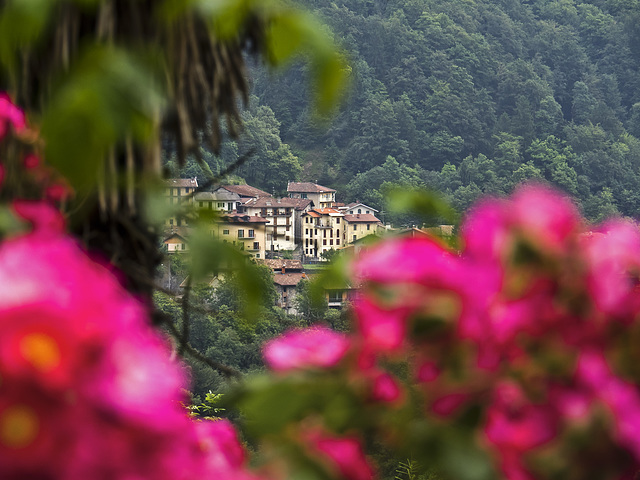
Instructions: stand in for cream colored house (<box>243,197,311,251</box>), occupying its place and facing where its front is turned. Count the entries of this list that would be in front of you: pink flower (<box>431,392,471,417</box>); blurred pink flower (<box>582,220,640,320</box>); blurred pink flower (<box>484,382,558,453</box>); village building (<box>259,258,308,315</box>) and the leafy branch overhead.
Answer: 5

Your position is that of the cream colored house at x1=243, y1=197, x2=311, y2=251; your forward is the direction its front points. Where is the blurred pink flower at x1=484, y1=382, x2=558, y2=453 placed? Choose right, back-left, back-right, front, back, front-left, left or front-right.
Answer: front

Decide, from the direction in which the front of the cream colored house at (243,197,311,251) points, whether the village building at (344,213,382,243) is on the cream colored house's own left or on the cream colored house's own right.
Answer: on the cream colored house's own left

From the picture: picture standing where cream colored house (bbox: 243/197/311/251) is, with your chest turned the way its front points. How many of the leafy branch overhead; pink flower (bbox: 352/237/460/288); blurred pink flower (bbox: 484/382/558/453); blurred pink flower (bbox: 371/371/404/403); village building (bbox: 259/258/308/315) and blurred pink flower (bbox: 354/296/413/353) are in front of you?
6

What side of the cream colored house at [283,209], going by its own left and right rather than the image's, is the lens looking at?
front

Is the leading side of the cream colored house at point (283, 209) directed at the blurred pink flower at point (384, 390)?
yes

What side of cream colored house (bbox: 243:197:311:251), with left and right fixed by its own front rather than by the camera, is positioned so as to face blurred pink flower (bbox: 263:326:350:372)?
front

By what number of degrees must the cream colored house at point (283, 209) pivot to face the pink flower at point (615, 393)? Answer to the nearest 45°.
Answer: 0° — it already faces it

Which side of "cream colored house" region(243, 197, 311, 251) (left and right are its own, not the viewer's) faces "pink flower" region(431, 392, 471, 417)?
front

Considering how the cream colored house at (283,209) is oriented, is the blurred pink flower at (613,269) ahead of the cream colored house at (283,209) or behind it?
ahead

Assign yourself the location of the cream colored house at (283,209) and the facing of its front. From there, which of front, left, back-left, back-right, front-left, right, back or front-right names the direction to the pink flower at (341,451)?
front

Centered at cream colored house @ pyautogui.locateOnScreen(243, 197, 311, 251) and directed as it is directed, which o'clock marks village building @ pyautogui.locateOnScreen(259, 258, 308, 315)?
The village building is roughly at 12 o'clock from the cream colored house.
